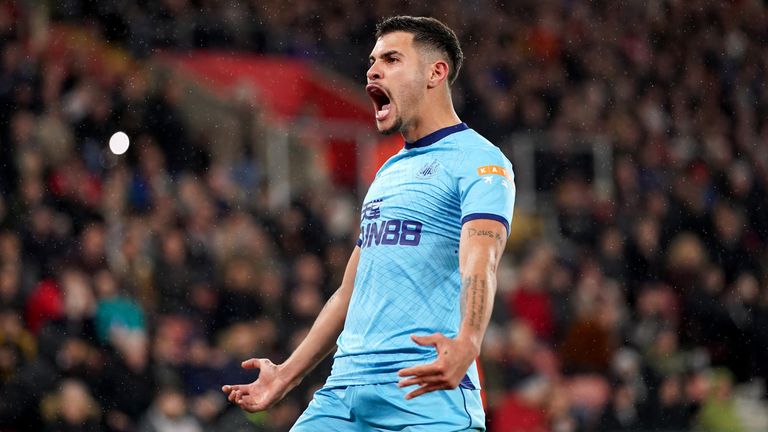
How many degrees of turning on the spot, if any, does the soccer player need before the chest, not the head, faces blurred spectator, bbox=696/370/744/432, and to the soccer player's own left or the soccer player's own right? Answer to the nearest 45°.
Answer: approximately 180°

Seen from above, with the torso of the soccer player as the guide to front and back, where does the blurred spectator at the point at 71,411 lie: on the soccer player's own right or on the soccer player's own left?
on the soccer player's own right

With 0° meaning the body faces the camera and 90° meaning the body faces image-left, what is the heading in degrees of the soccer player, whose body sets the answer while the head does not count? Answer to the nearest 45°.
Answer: approximately 45°

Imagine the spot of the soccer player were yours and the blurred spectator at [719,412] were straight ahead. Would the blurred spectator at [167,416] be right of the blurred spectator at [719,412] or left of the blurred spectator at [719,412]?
left

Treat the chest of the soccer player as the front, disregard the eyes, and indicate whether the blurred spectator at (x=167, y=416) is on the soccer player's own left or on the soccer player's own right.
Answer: on the soccer player's own right

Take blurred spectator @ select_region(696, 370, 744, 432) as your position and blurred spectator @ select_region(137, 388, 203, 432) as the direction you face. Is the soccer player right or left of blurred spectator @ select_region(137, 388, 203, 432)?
left
